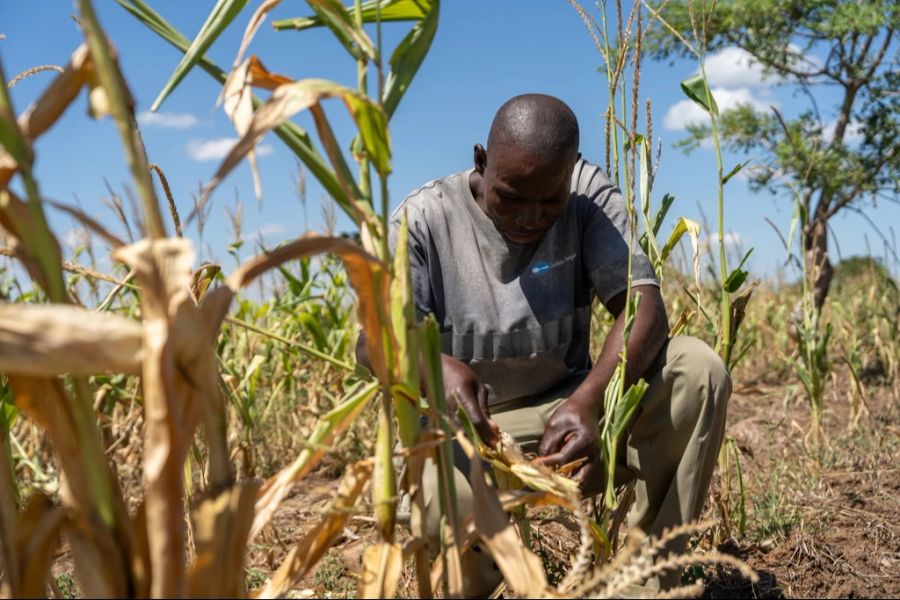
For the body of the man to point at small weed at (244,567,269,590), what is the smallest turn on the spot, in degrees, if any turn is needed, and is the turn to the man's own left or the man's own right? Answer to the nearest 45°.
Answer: approximately 90° to the man's own right

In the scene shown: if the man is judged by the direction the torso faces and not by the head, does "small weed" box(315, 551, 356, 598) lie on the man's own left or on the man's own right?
on the man's own right

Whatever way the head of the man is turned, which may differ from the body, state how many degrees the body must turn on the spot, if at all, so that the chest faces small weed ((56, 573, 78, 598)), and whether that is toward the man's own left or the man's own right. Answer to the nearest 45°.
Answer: approximately 90° to the man's own right

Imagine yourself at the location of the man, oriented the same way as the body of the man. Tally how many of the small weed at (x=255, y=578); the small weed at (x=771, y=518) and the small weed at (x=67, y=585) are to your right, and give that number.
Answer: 2

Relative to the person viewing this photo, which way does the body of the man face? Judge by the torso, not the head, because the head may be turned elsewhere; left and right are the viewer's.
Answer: facing the viewer
